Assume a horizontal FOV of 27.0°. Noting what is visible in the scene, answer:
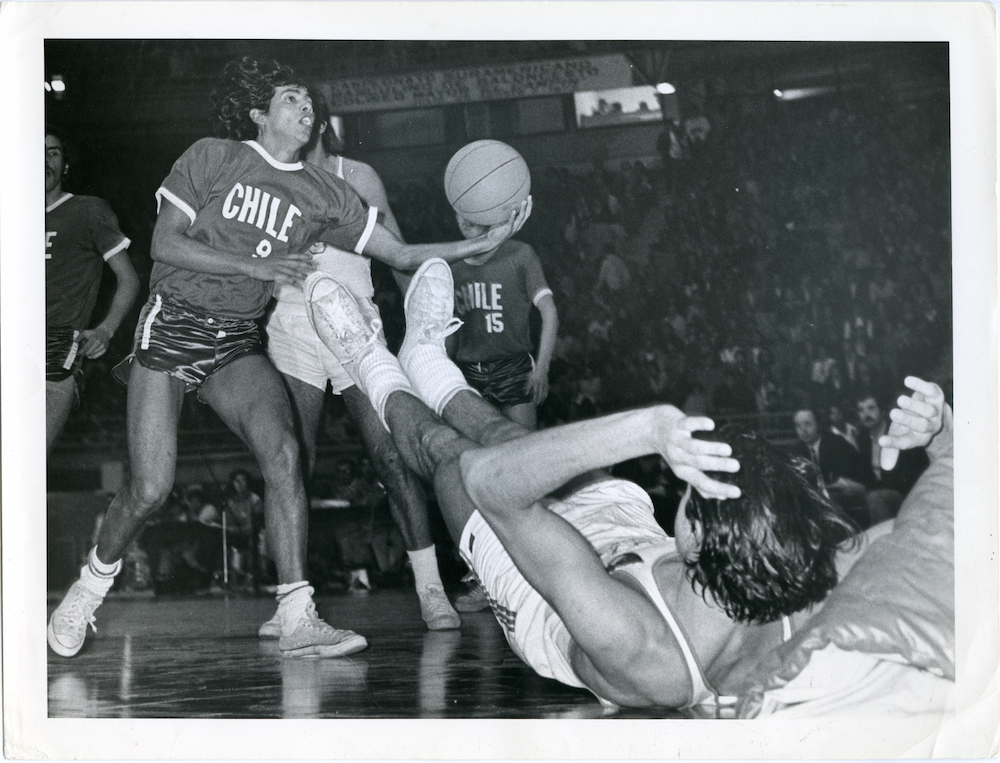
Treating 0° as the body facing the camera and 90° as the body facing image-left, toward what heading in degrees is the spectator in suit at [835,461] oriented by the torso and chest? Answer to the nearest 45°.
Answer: approximately 45°

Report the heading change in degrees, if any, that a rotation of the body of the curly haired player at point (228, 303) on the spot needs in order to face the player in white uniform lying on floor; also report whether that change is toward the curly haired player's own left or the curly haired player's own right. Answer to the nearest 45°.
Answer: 0° — they already face them

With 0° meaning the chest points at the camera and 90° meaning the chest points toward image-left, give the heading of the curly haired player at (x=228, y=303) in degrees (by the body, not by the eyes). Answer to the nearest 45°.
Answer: approximately 315°
